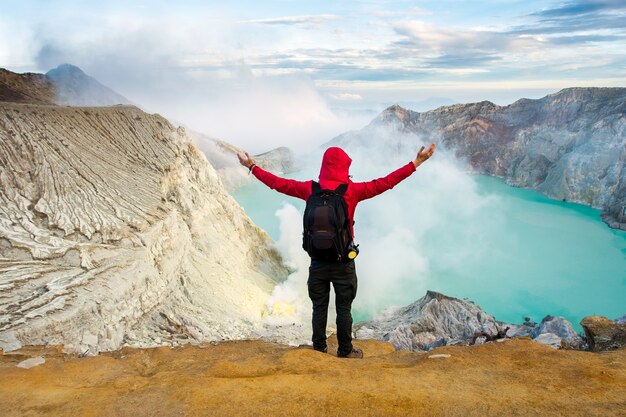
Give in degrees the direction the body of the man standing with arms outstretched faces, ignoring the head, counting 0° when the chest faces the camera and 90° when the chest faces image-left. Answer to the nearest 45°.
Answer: approximately 225°

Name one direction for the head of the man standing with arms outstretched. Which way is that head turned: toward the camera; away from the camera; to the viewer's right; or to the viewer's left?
away from the camera

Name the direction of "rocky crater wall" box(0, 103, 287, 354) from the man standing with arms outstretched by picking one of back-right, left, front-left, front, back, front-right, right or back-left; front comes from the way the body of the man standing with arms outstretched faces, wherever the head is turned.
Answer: left

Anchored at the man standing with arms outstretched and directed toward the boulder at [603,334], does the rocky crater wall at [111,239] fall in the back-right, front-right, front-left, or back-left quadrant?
back-left

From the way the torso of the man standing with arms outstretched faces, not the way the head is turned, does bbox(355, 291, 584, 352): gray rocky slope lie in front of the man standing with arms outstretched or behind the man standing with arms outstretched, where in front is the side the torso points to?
in front

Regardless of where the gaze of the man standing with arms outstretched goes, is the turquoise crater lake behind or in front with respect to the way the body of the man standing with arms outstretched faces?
in front
